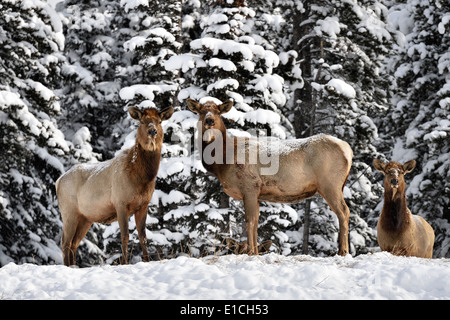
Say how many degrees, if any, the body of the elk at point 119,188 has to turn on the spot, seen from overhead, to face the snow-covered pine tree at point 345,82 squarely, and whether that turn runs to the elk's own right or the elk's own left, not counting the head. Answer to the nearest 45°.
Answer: approximately 90° to the elk's own left

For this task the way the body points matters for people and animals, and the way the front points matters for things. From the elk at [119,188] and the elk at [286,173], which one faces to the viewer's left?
the elk at [286,173]

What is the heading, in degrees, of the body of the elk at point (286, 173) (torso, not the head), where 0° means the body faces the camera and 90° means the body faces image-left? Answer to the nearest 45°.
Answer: approximately 90°

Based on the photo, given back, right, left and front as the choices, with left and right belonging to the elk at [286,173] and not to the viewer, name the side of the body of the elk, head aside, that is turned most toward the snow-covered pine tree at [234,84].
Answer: right

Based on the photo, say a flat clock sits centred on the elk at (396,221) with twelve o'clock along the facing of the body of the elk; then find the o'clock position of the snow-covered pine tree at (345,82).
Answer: The snow-covered pine tree is roughly at 4 o'clock from the elk.

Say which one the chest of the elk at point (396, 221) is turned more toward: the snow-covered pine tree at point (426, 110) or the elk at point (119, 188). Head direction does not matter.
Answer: the elk

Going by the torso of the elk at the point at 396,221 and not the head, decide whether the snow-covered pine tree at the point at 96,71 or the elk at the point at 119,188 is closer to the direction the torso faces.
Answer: the elk

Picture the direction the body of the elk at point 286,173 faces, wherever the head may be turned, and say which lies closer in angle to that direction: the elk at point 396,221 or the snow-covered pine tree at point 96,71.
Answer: the snow-covered pine tree

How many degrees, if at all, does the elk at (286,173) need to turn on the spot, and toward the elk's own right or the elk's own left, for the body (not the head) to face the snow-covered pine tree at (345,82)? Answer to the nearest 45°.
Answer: approximately 90° to the elk's own right

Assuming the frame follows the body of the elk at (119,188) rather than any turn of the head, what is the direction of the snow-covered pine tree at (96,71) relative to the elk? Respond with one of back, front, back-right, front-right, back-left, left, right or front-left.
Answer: back-left

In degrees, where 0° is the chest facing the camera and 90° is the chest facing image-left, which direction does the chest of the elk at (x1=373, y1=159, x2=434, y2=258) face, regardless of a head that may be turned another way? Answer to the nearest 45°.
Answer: approximately 45°

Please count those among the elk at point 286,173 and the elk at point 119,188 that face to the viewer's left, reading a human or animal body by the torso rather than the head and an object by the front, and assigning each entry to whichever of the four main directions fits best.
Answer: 1

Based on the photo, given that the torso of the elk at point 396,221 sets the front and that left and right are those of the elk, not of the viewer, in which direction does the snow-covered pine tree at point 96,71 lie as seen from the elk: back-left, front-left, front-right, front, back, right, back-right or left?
right

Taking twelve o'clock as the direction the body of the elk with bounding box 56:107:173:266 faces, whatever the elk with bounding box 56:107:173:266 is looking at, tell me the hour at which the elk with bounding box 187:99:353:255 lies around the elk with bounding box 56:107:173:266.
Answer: the elk with bounding box 187:99:353:255 is roughly at 11 o'clock from the elk with bounding box 56:107:173:266.
